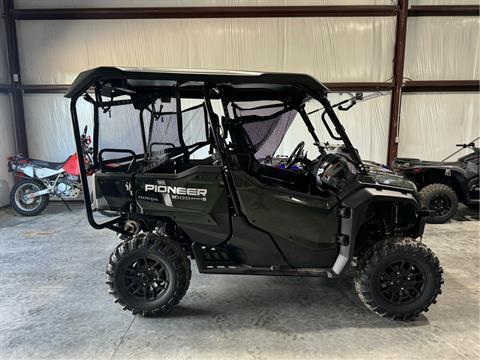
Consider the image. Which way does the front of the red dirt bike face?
to the viewer's right

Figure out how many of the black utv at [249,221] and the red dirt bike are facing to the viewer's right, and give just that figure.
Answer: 2

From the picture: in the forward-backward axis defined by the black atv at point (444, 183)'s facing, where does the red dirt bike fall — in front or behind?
behind

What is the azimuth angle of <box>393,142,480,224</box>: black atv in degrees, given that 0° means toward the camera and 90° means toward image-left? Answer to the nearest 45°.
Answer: approximately 270°

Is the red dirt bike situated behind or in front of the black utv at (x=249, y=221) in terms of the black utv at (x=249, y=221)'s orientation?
behind

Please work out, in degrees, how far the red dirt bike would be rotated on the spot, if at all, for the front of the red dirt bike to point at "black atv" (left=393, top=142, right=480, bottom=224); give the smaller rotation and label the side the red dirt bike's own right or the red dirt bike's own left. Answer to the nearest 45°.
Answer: approximately 45° to the red dirt bike's own right

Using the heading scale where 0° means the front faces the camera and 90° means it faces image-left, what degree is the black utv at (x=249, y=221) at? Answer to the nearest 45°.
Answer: approximately 270°
